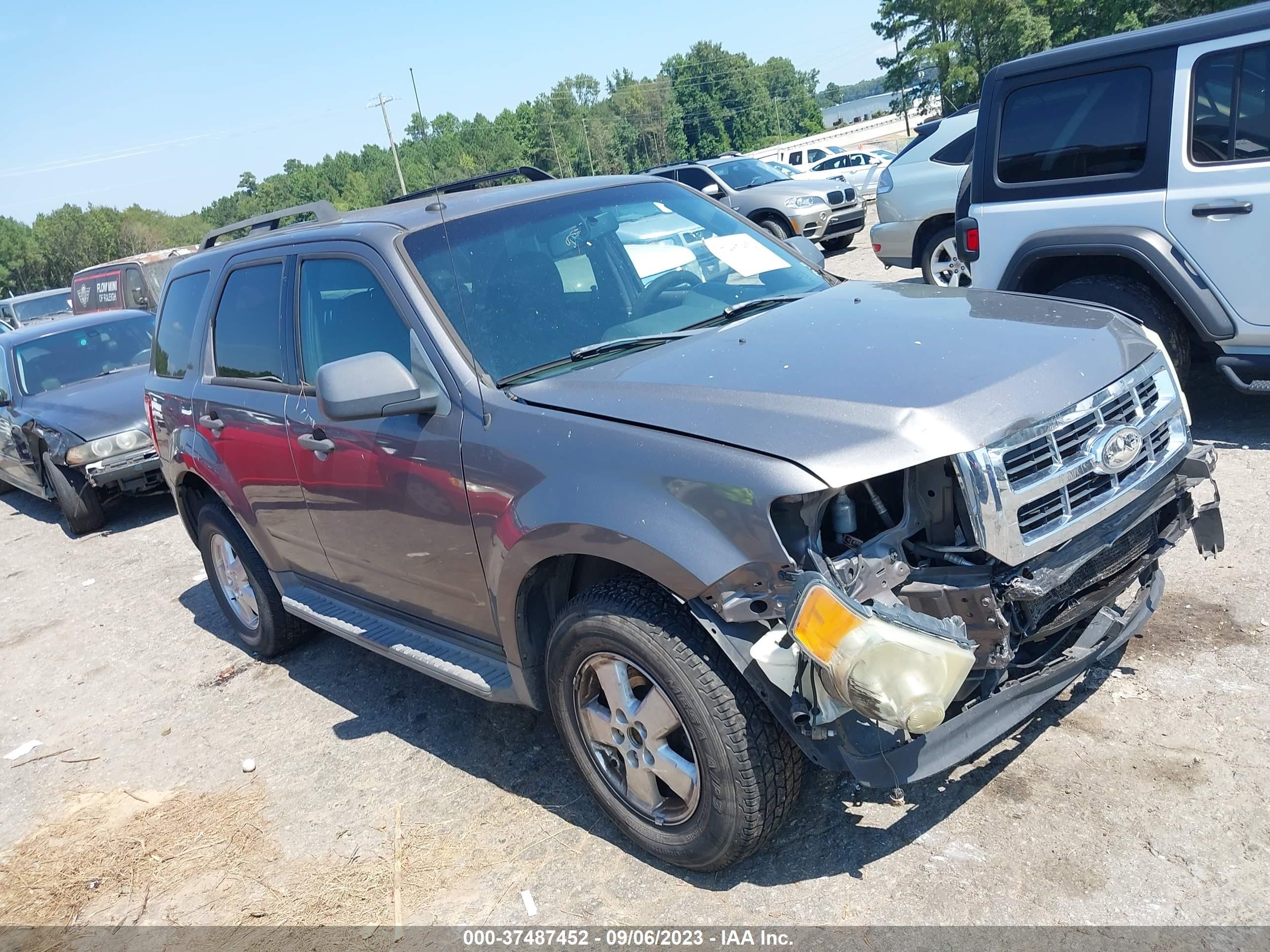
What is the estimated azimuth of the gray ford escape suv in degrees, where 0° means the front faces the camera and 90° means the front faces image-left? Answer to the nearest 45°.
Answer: approximately 315°

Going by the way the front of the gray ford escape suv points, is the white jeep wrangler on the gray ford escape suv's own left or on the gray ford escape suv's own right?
on the gray ford escape suv's own left

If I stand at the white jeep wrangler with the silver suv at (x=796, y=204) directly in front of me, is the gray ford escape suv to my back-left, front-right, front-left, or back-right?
back-left

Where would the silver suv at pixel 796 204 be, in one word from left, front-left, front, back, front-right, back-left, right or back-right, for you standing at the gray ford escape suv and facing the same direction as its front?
back-left

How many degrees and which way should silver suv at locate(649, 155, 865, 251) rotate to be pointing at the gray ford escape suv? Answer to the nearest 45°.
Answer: approximately 45° to its right
